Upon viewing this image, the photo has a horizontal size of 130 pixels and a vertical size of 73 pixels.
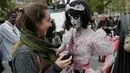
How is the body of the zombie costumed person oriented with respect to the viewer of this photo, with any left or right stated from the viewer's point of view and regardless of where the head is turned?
facing the viewer and to the left of the viewer

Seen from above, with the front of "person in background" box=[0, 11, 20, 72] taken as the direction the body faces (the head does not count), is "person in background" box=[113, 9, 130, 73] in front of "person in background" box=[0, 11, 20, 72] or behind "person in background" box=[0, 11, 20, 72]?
in front

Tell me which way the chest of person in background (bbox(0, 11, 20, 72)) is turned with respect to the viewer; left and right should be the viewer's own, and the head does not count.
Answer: facing the viewer and to the right of the viewer

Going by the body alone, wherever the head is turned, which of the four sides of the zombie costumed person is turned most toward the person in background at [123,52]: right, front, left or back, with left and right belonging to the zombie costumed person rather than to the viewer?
left

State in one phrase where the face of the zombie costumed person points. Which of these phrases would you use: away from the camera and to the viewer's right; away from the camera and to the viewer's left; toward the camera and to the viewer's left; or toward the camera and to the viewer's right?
toward the camera and to the viewer's left
